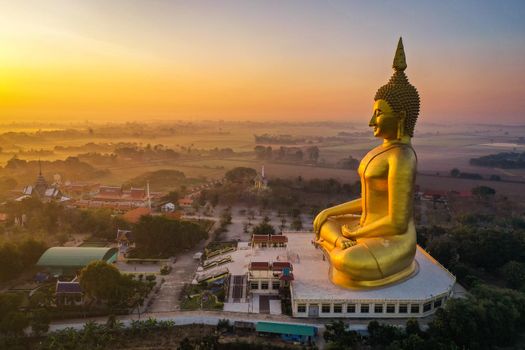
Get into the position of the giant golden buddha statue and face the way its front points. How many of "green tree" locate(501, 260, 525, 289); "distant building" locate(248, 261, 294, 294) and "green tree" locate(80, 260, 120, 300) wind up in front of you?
2

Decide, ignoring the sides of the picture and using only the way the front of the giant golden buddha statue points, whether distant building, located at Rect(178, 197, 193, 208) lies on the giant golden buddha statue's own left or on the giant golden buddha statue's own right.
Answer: on the giant golden buddha statue's own right

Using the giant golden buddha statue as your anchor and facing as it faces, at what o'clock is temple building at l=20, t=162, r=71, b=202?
The temple building is roughly at 1 o'clock from the giant golden buddha statue.

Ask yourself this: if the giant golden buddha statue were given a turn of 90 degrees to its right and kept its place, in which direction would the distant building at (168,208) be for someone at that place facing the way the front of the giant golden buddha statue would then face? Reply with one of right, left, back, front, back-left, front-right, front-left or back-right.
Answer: front-left

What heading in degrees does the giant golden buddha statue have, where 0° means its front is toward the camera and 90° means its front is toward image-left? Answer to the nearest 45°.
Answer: approximately 90°

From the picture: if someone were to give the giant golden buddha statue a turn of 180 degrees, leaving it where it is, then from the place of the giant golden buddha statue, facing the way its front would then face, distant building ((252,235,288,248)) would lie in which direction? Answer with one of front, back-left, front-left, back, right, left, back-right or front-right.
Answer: back-left

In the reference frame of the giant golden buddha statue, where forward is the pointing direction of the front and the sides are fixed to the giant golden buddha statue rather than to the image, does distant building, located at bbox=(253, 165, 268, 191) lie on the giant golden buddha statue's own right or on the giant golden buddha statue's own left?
on the giant golden buddha statue's own right

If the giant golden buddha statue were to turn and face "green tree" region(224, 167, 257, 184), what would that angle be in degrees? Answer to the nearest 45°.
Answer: approximately 45° to its right

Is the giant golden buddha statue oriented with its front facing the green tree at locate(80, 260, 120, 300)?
yes

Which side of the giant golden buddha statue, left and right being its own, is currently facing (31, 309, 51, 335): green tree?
front

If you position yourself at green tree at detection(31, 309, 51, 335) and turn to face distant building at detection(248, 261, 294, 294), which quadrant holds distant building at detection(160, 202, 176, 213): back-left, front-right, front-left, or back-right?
front-left
